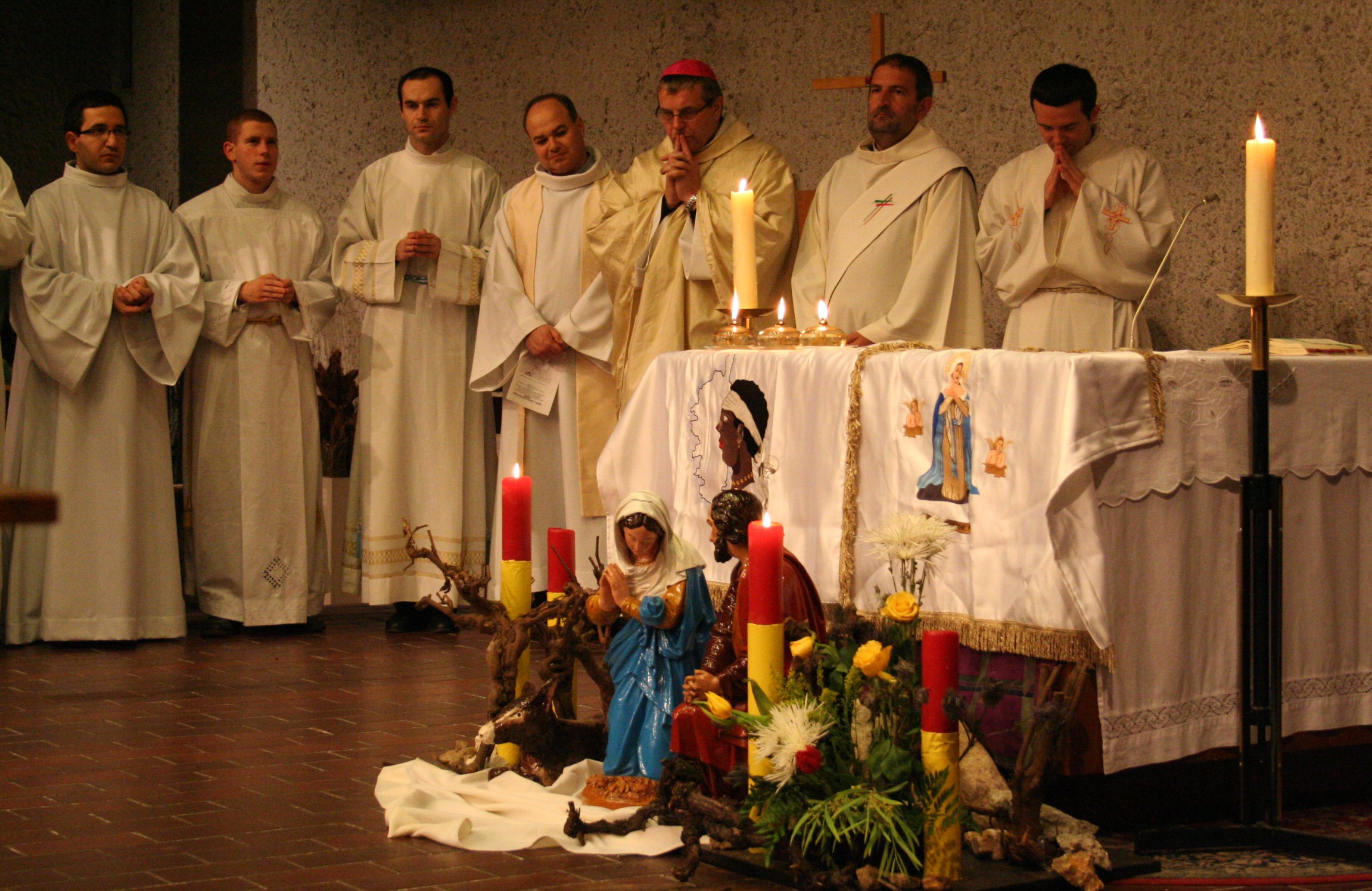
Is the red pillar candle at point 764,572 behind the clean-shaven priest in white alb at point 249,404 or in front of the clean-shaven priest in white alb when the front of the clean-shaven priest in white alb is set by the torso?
in front

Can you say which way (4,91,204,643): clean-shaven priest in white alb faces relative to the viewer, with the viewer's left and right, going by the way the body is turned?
facing the viewer and to the right of the viewer

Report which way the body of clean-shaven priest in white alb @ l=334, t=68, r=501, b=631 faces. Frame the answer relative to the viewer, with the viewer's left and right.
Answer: facing the viewer

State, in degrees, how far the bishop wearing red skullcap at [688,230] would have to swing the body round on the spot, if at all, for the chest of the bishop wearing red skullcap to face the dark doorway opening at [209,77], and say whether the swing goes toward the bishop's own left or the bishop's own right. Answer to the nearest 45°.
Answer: approximately 90° to the bishop's own right

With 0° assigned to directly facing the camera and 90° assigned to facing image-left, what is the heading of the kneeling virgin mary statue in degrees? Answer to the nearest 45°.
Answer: approximately 45°

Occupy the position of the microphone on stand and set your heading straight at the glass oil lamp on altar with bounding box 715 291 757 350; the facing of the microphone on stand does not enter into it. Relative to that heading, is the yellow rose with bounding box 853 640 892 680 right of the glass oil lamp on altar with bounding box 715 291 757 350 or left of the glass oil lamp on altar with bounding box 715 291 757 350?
left

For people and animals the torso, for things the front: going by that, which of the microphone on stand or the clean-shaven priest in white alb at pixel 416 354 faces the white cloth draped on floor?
the clean-shaven priest in white alb

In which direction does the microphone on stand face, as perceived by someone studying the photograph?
facing to the right of the viewer

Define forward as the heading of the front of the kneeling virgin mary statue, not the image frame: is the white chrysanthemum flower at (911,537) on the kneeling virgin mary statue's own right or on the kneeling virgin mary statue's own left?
on the kneeling virgin mary statue's own left

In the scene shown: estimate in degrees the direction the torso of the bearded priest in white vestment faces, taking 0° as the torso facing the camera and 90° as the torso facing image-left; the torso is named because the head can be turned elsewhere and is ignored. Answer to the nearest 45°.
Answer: approximately 45°

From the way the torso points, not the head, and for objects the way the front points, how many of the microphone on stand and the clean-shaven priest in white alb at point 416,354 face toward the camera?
1
